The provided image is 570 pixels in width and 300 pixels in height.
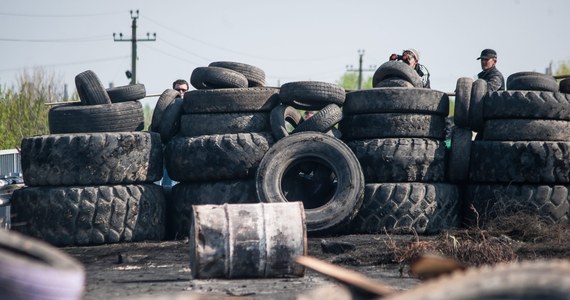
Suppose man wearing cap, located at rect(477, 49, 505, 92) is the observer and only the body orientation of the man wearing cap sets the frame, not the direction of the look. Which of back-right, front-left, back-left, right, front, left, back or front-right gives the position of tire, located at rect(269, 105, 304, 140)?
front

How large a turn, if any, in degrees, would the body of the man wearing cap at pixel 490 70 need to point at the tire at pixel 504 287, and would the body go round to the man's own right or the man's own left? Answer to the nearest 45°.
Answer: approximately 45° to the man's own left

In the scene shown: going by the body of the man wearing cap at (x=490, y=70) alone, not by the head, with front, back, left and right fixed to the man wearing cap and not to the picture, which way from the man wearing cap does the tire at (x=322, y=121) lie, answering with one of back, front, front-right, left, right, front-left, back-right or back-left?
front

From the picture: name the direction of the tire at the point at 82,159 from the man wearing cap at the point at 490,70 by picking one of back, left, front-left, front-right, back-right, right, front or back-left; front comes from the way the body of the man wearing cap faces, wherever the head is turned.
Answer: front

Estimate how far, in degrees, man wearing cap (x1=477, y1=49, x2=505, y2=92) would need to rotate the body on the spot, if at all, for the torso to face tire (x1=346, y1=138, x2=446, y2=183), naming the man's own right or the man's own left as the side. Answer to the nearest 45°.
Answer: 0° — they already face it

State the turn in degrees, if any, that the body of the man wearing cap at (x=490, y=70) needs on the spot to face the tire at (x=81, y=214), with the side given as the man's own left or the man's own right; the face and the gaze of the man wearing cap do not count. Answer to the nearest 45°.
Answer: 0° — they already face it

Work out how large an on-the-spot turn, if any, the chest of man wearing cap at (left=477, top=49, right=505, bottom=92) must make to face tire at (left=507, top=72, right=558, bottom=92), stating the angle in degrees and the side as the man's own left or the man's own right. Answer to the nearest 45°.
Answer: approximately 90° to the man's own left

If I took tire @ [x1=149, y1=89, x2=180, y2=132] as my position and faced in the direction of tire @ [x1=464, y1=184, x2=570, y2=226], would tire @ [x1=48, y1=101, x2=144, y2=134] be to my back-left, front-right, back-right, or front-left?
back-right

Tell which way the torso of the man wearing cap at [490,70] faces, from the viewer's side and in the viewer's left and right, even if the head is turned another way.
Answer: facing the viewer and to the left of the viewer

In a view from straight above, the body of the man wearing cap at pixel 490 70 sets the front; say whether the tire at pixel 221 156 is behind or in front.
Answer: in front

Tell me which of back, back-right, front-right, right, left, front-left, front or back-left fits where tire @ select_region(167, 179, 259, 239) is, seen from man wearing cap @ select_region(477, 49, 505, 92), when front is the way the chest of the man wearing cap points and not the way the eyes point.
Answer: front
